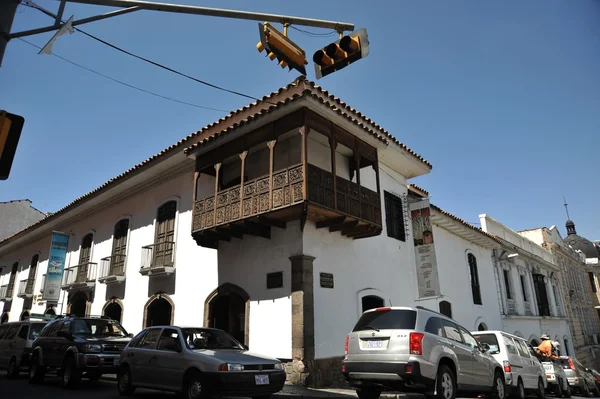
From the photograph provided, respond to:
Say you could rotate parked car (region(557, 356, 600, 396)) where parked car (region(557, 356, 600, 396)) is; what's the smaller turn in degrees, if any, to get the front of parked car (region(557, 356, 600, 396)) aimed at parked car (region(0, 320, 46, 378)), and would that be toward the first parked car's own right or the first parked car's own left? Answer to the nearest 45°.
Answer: approximately 180°

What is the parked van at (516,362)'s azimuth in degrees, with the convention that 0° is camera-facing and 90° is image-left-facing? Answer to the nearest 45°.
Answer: approximately 225°

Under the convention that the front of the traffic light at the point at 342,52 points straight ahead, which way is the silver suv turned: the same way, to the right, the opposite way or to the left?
the opposite way

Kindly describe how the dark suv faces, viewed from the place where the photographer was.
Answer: facing the viewer and to the right of the viewer

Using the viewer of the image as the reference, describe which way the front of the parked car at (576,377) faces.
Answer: facing away from the viewer and to the right of the viewer

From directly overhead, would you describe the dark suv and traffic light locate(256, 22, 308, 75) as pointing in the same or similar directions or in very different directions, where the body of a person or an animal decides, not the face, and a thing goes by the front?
very different directions

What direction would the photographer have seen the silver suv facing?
facing away from the viewer and to the right of the viewer

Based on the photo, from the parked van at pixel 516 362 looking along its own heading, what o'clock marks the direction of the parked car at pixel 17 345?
the parked car at pixel 17 345 is roughly at 7 o'clock from the parked van at pixel 516 362.

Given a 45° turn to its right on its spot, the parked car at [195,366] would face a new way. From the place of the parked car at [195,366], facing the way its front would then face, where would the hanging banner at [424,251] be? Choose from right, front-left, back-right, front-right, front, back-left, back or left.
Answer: back-left

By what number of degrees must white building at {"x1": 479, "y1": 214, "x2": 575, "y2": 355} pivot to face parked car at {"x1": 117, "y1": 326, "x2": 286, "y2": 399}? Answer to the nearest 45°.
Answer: approximately 45° to its right

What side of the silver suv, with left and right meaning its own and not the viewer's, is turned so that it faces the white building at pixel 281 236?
left

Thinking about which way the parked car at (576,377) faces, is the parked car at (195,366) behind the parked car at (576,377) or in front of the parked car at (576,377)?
behind

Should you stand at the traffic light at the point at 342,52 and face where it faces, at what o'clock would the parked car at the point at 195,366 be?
The parked car is roughly at 3 o'clock from the traffic light.
